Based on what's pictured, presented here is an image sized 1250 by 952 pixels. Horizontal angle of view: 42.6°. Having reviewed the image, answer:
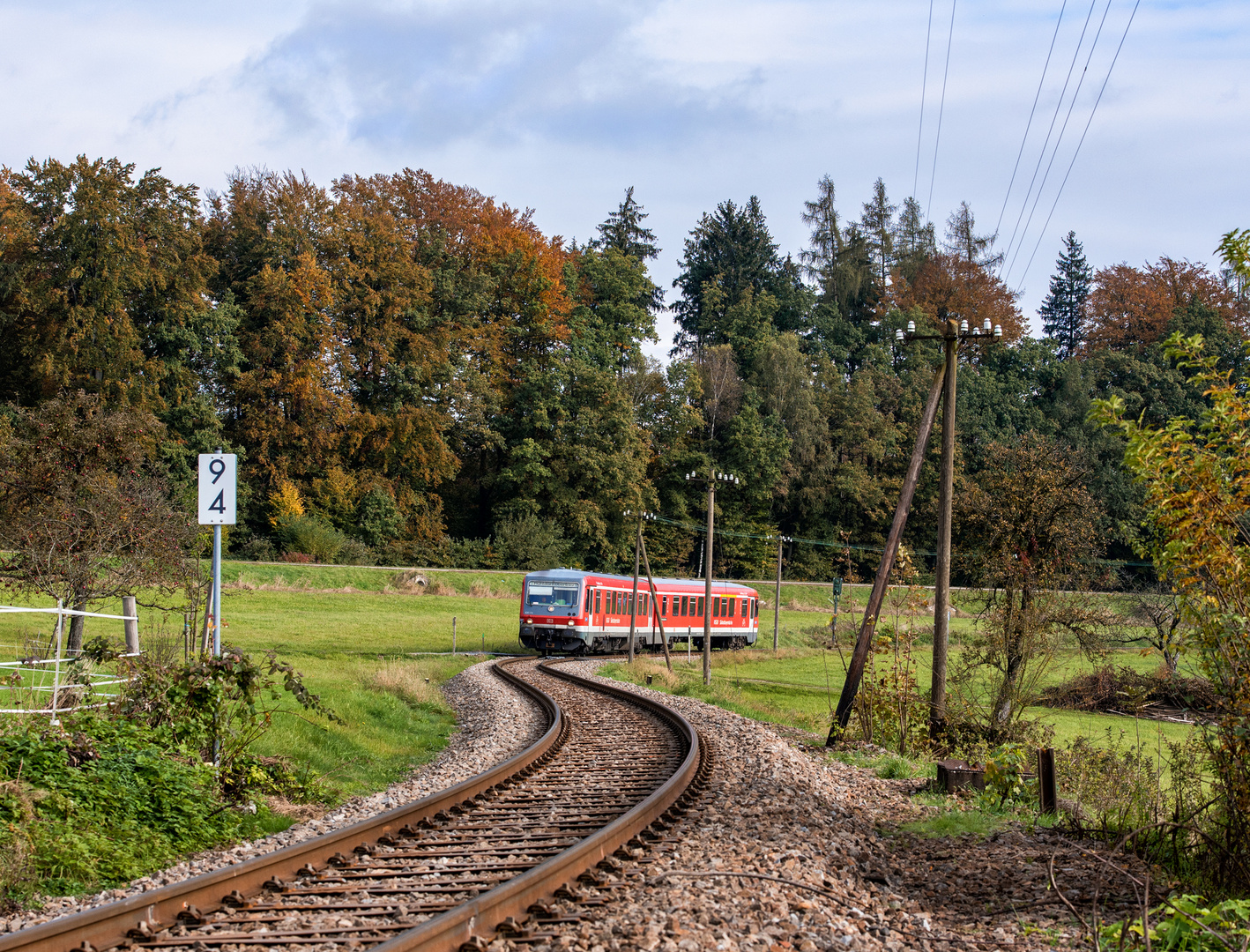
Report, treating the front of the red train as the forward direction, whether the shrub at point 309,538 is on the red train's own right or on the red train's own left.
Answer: on the red train's own right

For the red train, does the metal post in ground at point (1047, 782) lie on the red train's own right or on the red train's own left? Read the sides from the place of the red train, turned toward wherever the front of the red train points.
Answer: on the red train's own left

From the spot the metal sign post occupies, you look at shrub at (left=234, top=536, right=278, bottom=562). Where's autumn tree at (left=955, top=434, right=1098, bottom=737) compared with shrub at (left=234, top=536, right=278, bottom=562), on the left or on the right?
right

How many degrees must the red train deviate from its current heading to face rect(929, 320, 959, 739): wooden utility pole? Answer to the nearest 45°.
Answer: approximately 45° to its left

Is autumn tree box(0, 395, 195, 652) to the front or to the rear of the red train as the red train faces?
to the front

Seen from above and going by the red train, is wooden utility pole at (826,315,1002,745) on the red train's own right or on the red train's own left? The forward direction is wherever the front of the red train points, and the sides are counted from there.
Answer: on the red train's own left

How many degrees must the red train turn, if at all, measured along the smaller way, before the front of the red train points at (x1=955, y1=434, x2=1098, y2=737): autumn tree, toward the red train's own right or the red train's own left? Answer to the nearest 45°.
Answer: approximately 90° to the red train's own left

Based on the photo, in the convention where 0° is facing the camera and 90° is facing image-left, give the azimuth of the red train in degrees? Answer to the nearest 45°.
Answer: approximately 45°

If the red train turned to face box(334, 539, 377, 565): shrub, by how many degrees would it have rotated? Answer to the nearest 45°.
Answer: approximately 90° to its right

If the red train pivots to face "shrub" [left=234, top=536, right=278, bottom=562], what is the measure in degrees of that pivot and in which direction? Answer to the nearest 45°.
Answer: approximately 90° to its right
